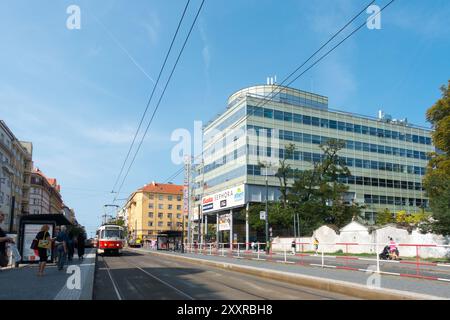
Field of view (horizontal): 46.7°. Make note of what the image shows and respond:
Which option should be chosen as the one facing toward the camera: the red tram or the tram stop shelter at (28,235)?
the red tram

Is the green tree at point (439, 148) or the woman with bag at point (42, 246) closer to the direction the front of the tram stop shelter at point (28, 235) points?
the green tree

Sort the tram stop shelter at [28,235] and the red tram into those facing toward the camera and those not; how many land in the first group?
1

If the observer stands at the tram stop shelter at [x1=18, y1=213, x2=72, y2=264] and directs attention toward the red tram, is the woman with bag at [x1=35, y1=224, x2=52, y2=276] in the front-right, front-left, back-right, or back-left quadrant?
back-right

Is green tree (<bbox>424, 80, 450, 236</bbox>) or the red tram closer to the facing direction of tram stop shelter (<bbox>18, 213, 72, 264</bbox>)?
the green tree

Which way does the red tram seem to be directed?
toward the camera

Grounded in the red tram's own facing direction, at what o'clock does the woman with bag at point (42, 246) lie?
The woman with bag is roughly at 12 o'clock from the red tram.

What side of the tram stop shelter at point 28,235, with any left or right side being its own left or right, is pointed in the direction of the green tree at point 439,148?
front

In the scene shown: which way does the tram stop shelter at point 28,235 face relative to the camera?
to the viewer's right

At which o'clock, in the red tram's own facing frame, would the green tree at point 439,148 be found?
The green tree is roughly at 10 o'clock from the red tram.

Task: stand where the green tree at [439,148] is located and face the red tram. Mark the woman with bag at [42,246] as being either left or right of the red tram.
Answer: left

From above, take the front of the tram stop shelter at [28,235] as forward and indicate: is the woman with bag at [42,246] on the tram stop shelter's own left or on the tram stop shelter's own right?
on the tram stop shelter's own right

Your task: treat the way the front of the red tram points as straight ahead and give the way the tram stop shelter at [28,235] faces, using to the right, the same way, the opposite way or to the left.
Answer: to the left

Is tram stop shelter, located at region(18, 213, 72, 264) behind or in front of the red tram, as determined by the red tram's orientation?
in front

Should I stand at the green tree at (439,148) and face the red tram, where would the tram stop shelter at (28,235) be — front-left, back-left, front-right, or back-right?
front-left

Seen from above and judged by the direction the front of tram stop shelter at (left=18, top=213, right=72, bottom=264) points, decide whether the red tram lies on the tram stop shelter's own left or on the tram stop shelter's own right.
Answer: on the tram stop shelter's own left
